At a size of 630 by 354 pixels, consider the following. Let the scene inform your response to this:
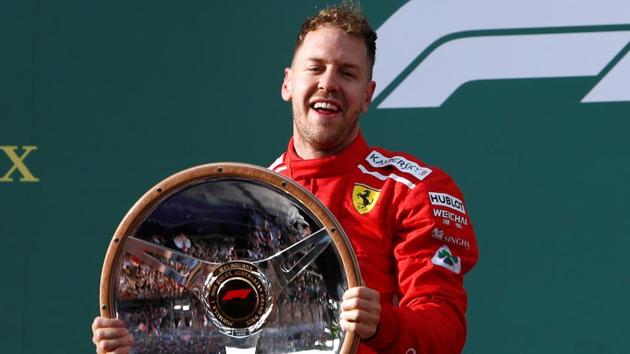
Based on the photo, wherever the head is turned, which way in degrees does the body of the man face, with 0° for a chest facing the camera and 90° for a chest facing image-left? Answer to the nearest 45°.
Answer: approximately 45°
